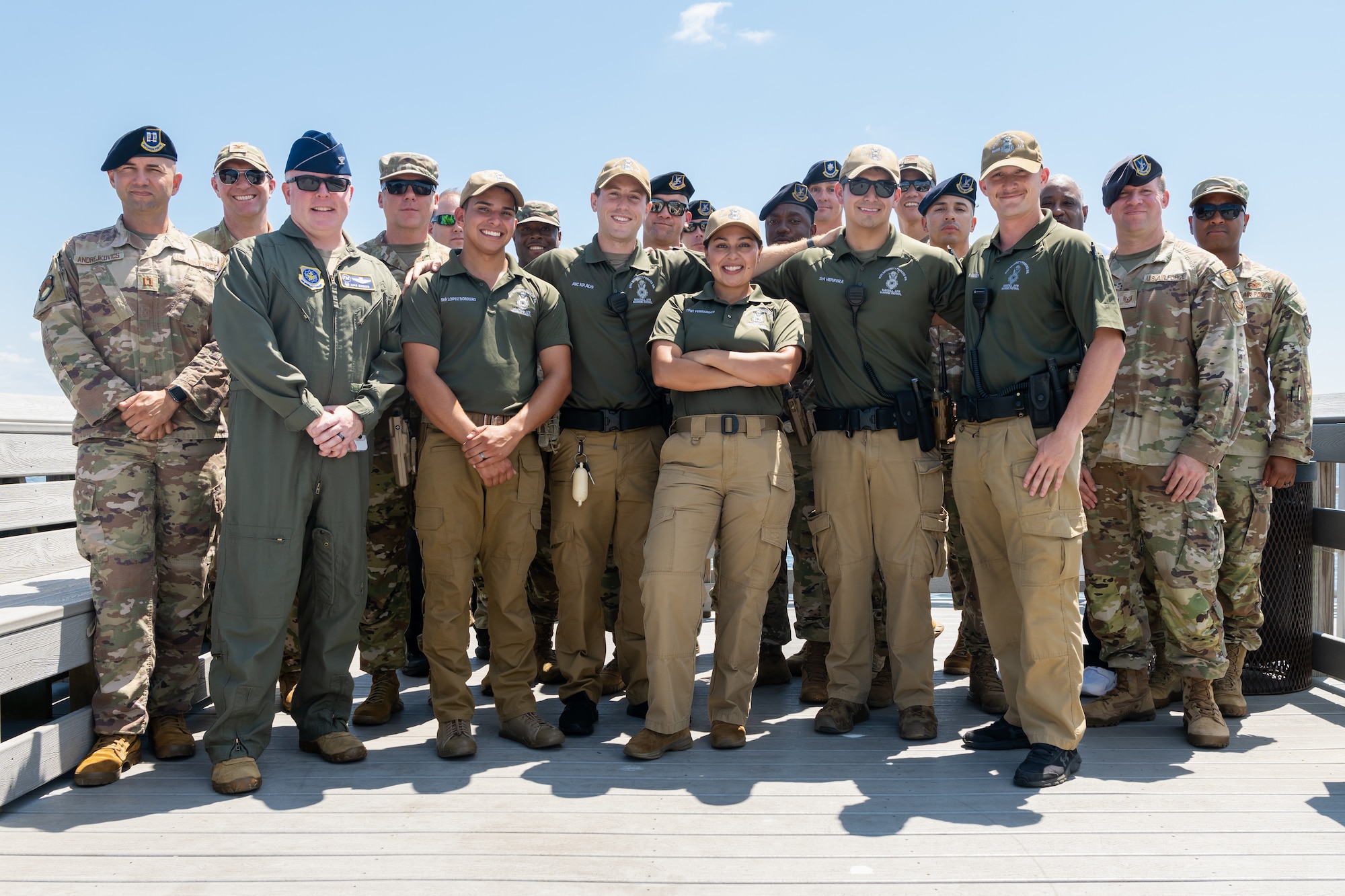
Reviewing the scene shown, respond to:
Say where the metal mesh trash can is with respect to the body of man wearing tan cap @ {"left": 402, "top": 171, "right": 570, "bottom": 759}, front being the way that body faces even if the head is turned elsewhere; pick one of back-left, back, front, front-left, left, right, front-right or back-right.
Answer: left

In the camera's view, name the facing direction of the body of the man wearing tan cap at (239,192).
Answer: toward the camera

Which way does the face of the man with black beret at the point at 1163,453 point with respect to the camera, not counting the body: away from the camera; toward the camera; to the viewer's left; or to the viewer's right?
toward the camera

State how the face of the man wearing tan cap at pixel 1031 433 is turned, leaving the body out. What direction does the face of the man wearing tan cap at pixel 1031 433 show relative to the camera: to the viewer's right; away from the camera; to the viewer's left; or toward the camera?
toward the camera

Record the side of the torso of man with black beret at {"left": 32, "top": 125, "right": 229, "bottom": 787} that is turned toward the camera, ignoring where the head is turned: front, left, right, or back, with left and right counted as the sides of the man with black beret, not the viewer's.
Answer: front

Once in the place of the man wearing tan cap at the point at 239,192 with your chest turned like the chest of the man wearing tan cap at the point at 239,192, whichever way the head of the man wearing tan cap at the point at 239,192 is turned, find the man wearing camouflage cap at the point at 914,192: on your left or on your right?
on your left

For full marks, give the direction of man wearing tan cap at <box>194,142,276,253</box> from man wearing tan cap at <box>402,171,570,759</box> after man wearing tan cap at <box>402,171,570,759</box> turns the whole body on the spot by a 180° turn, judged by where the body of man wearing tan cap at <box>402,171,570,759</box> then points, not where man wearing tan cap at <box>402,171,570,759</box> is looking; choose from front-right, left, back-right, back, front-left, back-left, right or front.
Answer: front-left

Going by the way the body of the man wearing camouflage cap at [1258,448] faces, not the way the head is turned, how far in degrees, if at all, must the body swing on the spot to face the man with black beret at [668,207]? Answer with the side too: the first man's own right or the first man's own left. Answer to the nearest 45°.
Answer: approximately 90° to the first man's own right

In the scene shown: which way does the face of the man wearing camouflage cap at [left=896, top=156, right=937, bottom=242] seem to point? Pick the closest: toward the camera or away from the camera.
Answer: toward the camera

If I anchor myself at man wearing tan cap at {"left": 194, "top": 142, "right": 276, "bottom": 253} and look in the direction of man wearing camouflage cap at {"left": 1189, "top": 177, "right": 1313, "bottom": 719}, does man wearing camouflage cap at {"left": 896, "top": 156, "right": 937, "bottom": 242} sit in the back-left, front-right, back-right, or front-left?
front-left

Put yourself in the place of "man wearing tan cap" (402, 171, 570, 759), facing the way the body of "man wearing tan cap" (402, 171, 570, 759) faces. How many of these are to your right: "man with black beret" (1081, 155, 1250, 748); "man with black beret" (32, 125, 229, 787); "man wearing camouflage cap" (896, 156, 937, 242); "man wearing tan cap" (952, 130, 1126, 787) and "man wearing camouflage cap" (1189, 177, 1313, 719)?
1

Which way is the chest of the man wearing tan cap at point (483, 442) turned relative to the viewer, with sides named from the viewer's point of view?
facing the viewer
